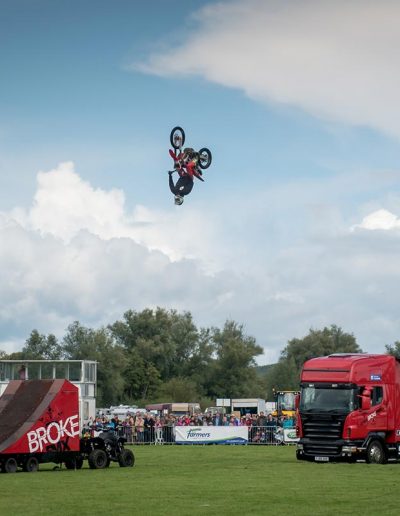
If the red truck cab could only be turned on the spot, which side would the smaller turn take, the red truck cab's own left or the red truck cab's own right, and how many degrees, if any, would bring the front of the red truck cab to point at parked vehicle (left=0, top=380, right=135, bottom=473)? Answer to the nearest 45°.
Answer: approximately 45° to the red truck cab's own right

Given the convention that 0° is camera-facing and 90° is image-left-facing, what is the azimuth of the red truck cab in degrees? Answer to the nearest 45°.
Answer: approximately 45°
